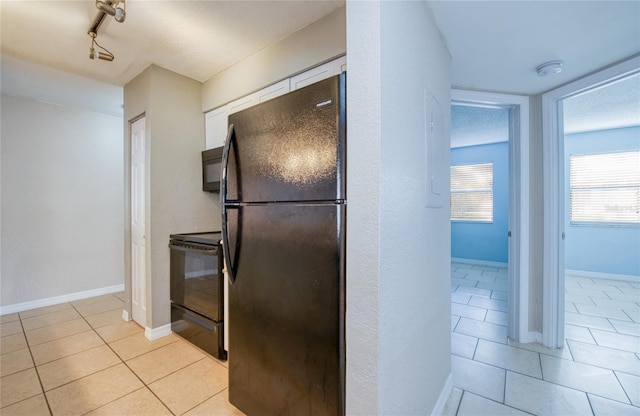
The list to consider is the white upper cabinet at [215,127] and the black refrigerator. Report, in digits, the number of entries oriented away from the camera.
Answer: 0

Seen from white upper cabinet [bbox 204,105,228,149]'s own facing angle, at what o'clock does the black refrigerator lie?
The black refrigerator is roughly at 10 o'clock from the white upper cabinet.

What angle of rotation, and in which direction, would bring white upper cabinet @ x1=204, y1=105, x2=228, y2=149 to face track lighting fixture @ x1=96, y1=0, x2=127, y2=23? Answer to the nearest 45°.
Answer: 0° — it already faces it

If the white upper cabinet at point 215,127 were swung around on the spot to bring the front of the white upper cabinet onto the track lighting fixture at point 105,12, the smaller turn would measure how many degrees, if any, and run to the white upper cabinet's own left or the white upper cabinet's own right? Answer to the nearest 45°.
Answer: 0° — it already faces it

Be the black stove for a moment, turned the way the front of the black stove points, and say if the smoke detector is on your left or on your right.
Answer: on your left
